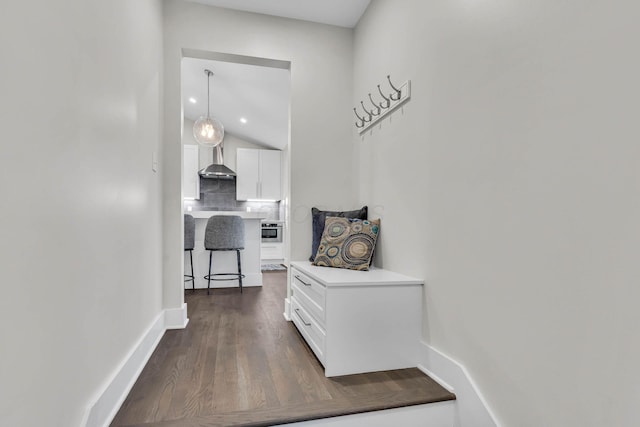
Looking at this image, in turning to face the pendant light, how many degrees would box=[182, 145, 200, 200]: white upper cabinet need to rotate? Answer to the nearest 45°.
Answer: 0° — it already faces it

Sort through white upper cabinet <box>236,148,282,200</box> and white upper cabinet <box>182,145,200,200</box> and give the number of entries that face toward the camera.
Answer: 2

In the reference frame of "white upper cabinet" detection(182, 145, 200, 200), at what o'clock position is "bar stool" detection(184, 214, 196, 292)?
The bar stool is roughly at 12 o'clock from the white upper cabinet.

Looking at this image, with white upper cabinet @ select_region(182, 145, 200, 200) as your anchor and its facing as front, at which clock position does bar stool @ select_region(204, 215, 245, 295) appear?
The bar stool is roughly at 12 o'clock from the white upper cabinet.

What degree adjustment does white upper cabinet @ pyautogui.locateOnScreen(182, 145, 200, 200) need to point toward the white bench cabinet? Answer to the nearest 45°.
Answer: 0° — it already faces it

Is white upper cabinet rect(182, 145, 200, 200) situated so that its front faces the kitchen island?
yes

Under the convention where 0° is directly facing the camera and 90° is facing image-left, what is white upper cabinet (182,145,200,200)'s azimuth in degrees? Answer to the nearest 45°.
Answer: approximately 0°

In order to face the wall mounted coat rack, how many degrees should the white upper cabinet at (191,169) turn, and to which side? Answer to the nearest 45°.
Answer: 0° — it already faces it
